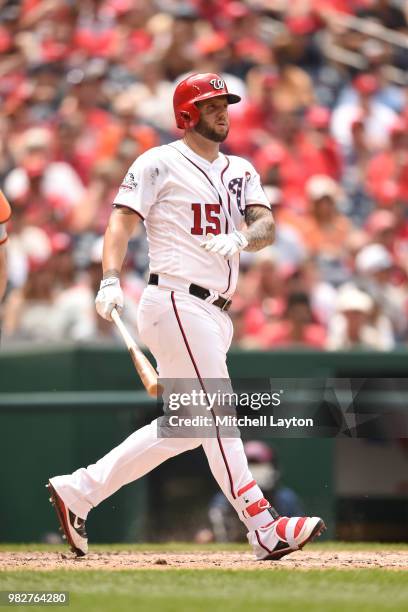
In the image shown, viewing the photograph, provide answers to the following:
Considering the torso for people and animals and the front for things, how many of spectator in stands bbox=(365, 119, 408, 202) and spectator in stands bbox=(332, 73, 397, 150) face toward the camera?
2

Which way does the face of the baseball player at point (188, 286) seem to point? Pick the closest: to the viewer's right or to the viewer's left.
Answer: to the viewer's right

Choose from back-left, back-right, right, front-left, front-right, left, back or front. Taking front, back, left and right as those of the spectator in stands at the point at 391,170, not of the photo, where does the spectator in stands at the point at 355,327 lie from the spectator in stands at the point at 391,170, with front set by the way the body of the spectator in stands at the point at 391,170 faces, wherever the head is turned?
front

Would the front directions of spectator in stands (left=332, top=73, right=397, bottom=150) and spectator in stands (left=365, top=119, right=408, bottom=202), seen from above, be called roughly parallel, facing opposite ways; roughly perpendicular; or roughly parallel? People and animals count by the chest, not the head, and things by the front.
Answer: roughly parallel

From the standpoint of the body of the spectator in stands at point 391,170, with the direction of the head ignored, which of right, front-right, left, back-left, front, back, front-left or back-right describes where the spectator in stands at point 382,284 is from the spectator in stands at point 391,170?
front

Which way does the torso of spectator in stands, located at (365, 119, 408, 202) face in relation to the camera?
toward the camera

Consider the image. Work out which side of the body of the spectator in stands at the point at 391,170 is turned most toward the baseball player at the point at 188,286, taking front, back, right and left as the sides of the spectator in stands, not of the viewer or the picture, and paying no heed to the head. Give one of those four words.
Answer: front

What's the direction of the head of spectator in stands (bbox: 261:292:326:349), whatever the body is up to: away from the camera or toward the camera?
toward the camera

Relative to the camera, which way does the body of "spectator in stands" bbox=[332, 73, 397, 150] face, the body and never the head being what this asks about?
toward the camera

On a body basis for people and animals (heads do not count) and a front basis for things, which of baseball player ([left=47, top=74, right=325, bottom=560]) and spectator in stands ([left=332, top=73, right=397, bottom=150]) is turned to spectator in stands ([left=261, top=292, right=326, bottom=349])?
spectator in stands ([left=332, top=73, right=397, bottom=150])
